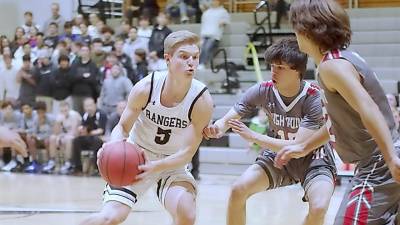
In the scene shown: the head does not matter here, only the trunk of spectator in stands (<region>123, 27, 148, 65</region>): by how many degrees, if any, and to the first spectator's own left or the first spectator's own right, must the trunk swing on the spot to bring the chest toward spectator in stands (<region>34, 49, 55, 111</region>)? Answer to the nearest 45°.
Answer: approximately 90° to the first spectator's own right

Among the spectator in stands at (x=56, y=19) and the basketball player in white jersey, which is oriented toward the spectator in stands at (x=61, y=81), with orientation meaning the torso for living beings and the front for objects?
the spectator in stands at (x=56, y=19)

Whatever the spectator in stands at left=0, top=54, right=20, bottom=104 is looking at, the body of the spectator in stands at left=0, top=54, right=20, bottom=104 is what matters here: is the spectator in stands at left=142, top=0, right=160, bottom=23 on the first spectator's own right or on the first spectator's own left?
on the first spectator's own left

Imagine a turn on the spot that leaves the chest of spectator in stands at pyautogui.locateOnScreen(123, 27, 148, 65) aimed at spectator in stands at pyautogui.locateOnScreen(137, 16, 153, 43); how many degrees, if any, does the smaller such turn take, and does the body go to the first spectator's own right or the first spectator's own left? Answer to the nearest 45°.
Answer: approximately 135° to the first spectator's own left

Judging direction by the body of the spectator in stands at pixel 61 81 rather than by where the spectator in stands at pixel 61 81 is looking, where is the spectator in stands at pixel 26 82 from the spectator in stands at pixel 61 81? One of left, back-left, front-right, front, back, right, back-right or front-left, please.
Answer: back-right

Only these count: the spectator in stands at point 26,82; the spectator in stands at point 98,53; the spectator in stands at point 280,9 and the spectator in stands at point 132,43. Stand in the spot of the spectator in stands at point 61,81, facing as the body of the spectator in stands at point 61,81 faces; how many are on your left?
3

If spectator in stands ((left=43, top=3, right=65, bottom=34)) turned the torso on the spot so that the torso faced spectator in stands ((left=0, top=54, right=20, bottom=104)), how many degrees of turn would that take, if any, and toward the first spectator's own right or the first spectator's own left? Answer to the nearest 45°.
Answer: approximately 45° to the first spectator's own right

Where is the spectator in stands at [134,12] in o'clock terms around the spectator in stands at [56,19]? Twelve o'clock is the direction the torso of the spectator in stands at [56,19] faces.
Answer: the spectator in stands at [134,12] is roughly at 9 o'clock from the spectator in stands at [56,19].

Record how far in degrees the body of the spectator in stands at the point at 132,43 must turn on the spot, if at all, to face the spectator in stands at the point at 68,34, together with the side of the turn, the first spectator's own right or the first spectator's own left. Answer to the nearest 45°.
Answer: approximately 135° to the first spectator's own right

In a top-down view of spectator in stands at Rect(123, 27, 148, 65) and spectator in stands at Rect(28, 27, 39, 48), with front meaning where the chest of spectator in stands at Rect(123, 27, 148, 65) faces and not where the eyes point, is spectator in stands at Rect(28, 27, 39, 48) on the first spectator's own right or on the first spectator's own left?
on the first spectator's own right

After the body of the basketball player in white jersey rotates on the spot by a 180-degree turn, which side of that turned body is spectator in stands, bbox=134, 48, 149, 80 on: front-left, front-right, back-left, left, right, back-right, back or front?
front
